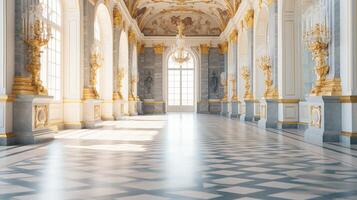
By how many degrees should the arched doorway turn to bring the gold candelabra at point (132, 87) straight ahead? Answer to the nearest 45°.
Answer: approximately 45° to its right

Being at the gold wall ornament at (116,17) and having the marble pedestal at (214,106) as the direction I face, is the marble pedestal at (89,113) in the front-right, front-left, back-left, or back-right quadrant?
back-right

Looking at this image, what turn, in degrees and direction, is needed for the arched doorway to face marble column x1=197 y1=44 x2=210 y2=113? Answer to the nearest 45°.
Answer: approximately 45° to its left

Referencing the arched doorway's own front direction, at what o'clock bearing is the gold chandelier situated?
The gold chandelier is roughly at 12 o'clock from the arched doorway.

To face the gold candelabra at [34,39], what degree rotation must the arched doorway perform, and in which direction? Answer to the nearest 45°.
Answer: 0° — it already faces it

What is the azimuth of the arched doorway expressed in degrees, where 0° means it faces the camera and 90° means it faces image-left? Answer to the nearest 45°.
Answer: approximately 0°

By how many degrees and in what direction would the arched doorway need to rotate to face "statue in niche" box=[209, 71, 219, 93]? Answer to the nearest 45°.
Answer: approximately 90° to its left

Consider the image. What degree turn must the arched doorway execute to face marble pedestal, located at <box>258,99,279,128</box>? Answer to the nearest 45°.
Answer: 0° — it already faces it

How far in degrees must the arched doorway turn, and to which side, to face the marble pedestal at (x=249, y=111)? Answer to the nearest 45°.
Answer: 0° — it already faces it
